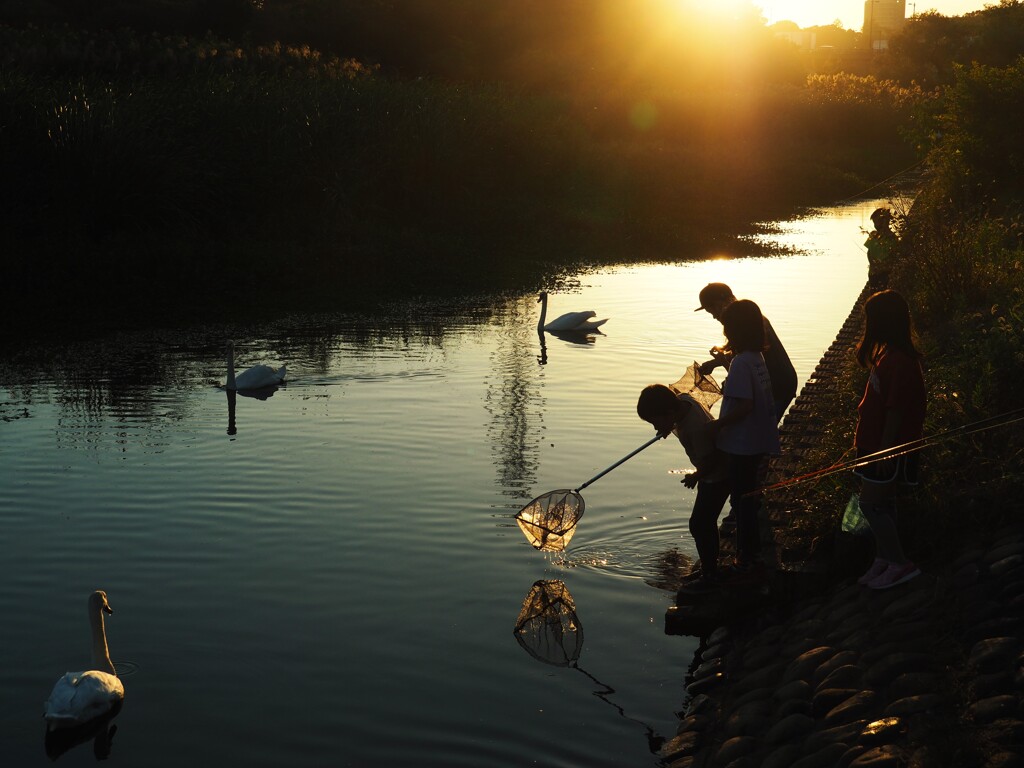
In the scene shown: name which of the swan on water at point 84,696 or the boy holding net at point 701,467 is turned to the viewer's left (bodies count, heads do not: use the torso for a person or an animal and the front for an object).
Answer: the boy holding net

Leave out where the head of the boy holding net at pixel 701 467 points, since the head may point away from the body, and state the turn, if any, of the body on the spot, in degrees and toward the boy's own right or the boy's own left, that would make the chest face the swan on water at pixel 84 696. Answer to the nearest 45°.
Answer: approximately 45° to the boy's own left

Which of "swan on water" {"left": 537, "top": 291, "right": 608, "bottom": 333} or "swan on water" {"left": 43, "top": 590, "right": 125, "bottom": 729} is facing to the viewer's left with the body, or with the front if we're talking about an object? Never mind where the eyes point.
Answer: "swan on water" {"left": 537, "top": 291, "right": 608, "bottom": 333}

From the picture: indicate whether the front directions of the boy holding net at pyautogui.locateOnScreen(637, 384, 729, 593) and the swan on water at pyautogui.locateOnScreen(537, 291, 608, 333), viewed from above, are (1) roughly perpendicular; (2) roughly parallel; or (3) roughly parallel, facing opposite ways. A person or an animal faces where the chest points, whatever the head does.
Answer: roughly parallel

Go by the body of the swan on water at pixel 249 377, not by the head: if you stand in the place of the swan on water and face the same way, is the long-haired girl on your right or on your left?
on your left

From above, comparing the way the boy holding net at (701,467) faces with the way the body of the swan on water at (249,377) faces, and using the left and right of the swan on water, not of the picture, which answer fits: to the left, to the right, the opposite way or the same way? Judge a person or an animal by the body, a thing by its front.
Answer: the same way

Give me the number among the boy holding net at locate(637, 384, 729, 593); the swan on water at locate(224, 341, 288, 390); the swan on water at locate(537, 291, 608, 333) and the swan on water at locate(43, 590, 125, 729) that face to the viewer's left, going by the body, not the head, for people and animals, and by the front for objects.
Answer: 3

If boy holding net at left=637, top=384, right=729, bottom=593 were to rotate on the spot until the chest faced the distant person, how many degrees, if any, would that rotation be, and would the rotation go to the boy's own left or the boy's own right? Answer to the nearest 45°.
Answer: approximately 90° to the boy's own right

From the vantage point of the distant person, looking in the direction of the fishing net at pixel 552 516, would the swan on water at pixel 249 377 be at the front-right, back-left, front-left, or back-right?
front-right

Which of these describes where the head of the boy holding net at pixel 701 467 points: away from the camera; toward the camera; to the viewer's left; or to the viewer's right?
to the viewer's left

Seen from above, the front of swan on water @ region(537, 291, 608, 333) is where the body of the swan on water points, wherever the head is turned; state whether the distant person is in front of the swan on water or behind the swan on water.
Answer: behind

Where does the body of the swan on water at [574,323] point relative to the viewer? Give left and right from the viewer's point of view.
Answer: facing to the left of the viewer

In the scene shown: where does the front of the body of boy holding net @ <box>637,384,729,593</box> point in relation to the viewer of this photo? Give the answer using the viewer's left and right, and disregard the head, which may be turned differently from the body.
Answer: facing to the left of the viewer

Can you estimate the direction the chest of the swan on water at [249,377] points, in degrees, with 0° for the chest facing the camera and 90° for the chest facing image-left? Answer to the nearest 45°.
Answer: approximately 90°

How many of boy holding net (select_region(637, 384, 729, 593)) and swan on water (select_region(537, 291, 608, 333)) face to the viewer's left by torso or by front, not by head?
2

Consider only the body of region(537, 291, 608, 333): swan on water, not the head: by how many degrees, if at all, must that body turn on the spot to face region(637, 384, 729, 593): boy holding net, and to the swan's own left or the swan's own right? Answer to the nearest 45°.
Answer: approximately 90° to the swan's own left

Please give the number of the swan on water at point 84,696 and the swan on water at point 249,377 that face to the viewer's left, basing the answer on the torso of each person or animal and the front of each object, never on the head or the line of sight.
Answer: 1

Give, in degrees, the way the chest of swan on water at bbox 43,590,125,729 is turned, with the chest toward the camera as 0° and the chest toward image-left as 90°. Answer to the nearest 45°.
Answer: approximately 225°

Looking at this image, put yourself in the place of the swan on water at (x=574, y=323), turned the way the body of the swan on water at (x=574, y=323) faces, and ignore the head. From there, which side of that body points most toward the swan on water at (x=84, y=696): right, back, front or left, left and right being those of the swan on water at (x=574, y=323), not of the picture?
left
